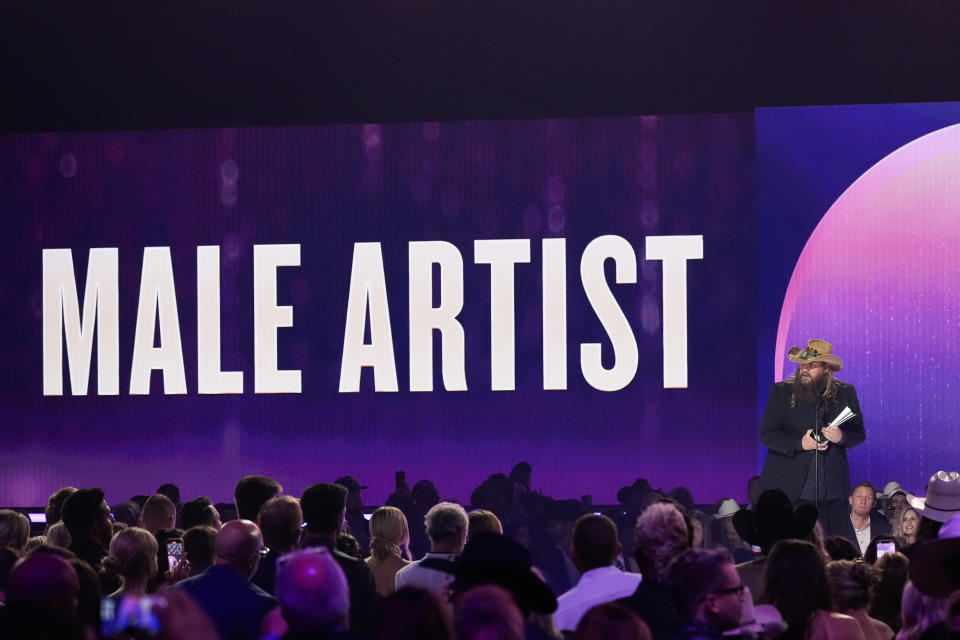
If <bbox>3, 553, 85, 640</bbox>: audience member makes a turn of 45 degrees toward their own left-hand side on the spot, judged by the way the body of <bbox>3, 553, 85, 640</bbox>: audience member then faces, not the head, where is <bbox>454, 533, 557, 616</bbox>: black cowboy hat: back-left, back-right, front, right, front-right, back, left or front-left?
back-right

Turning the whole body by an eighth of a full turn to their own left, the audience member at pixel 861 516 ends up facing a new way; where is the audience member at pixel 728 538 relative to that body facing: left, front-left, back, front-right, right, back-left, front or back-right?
back-right

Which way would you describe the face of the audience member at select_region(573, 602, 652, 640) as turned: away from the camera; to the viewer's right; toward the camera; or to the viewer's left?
away from the camera

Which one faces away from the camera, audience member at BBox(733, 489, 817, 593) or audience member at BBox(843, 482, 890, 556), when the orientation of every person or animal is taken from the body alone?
audience member at BBox(733, 489, 817, 593)

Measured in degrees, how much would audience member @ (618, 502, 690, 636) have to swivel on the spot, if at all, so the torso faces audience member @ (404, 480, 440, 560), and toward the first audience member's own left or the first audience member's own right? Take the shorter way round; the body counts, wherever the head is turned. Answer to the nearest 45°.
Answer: approximately 45° to the first audience member's own left

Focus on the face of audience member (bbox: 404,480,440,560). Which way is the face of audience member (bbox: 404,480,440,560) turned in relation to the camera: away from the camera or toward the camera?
away from the camera

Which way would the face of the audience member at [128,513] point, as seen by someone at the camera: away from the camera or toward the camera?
away from the camera

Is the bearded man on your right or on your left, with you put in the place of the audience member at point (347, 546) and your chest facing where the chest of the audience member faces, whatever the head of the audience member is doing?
on your right

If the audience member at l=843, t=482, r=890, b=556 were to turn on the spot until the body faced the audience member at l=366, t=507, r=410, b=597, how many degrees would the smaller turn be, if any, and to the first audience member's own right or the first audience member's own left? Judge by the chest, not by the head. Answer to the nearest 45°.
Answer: approximately 45° to the first audience member's own right

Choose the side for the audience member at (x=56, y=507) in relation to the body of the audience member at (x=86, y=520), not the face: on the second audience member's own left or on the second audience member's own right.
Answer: on the second audience member's own left

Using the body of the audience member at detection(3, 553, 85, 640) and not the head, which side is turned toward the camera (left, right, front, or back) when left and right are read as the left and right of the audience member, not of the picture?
back

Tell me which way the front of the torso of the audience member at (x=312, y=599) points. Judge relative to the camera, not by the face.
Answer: away from the camera

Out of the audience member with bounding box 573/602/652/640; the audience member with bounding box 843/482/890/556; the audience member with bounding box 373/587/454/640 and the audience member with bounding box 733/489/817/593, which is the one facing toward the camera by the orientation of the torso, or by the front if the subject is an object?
the audience member with bounding box 843/482/890/556

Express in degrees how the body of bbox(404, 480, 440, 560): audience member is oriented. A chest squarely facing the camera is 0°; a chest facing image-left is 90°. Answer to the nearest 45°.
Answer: approximately 180°

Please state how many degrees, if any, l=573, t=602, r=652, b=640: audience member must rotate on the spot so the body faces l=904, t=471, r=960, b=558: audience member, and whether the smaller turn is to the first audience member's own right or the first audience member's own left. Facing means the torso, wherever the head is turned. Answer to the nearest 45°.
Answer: approximately 45° to the first audience member's own right

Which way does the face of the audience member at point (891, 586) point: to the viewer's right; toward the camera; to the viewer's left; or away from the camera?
away from the camera
